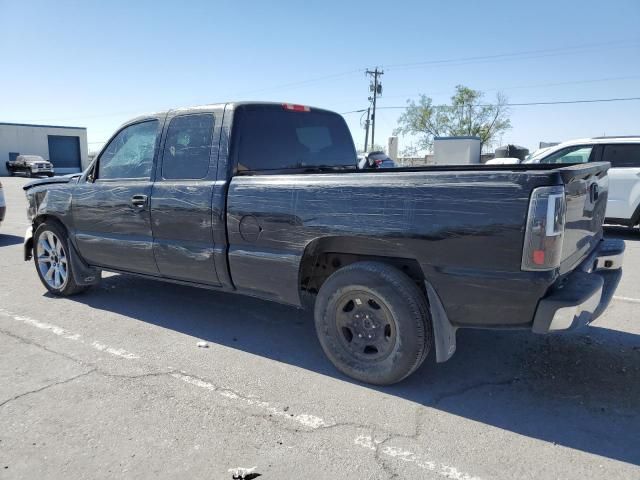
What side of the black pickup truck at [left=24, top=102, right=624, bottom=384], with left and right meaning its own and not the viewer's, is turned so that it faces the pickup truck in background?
front

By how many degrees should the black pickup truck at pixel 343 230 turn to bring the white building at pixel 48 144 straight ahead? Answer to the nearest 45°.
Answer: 0° — it already faces it

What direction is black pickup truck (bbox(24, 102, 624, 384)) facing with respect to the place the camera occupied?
facing away from the viewer and to the left of the viewer
